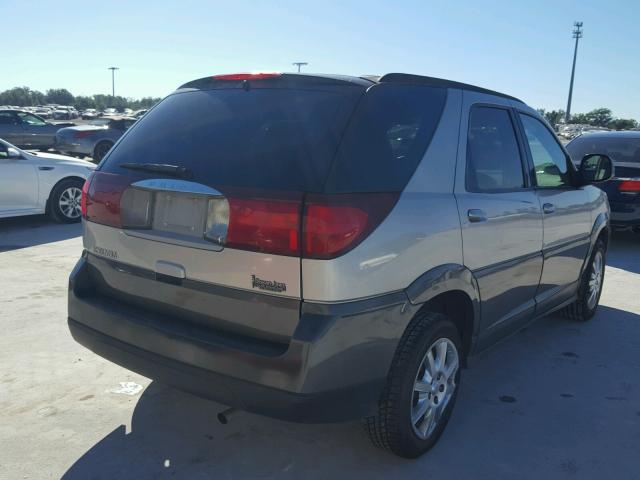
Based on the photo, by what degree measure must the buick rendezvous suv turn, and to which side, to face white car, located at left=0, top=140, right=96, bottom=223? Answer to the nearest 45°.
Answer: approximately 90° to its left

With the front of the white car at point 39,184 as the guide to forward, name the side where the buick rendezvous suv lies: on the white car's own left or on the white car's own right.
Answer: on the white car's own right

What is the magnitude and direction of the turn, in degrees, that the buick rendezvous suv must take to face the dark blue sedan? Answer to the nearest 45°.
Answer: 0° — it already faces it

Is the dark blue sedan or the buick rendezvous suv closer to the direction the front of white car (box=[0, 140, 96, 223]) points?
the dark blue sedan

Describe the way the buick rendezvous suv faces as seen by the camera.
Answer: facing away from the viewer and to the right of the viewer

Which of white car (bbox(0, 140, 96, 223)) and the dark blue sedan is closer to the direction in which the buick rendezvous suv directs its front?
the dark blue sedan
